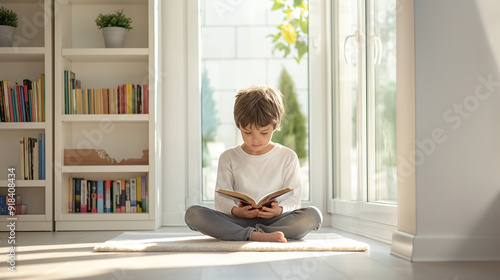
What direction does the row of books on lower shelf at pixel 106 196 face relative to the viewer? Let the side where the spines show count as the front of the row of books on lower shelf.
toward the camera

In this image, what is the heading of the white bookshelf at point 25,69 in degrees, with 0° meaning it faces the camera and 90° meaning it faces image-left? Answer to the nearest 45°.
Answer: approximately 0°

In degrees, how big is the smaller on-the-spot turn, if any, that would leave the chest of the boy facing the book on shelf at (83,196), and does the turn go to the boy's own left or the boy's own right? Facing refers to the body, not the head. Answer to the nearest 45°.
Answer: approximately 135° to the boy's own right

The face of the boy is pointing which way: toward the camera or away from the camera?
toward the camera

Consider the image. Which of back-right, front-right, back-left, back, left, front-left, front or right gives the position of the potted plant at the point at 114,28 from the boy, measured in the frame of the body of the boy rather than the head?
back-right

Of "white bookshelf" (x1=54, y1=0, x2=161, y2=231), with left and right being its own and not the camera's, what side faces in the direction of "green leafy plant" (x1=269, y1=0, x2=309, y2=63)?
left

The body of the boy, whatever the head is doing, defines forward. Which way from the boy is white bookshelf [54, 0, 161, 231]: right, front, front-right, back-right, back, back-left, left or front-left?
back-right

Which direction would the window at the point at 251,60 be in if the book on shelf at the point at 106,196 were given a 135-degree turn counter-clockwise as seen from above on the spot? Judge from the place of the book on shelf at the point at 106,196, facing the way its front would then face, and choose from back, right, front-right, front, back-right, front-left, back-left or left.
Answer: front-right

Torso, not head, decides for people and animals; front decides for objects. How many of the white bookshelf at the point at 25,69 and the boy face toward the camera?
2

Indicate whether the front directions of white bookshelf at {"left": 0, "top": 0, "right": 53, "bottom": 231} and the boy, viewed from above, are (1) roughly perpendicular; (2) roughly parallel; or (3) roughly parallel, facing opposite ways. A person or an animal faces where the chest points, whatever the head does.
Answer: roughly parallel

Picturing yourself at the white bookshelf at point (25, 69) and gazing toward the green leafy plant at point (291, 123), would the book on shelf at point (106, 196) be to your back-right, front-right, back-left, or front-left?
front-right

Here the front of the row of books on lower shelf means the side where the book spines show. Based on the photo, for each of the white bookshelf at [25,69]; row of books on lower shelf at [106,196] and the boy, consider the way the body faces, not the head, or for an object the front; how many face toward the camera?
3

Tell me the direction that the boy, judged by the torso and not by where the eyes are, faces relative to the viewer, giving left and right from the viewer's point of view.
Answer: facing the viewer

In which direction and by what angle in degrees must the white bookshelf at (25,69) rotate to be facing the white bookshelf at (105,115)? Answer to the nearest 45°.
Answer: approximately 45° to its left

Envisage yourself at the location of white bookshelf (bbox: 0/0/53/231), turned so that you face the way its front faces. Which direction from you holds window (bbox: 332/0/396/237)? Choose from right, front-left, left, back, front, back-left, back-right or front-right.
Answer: front-left
